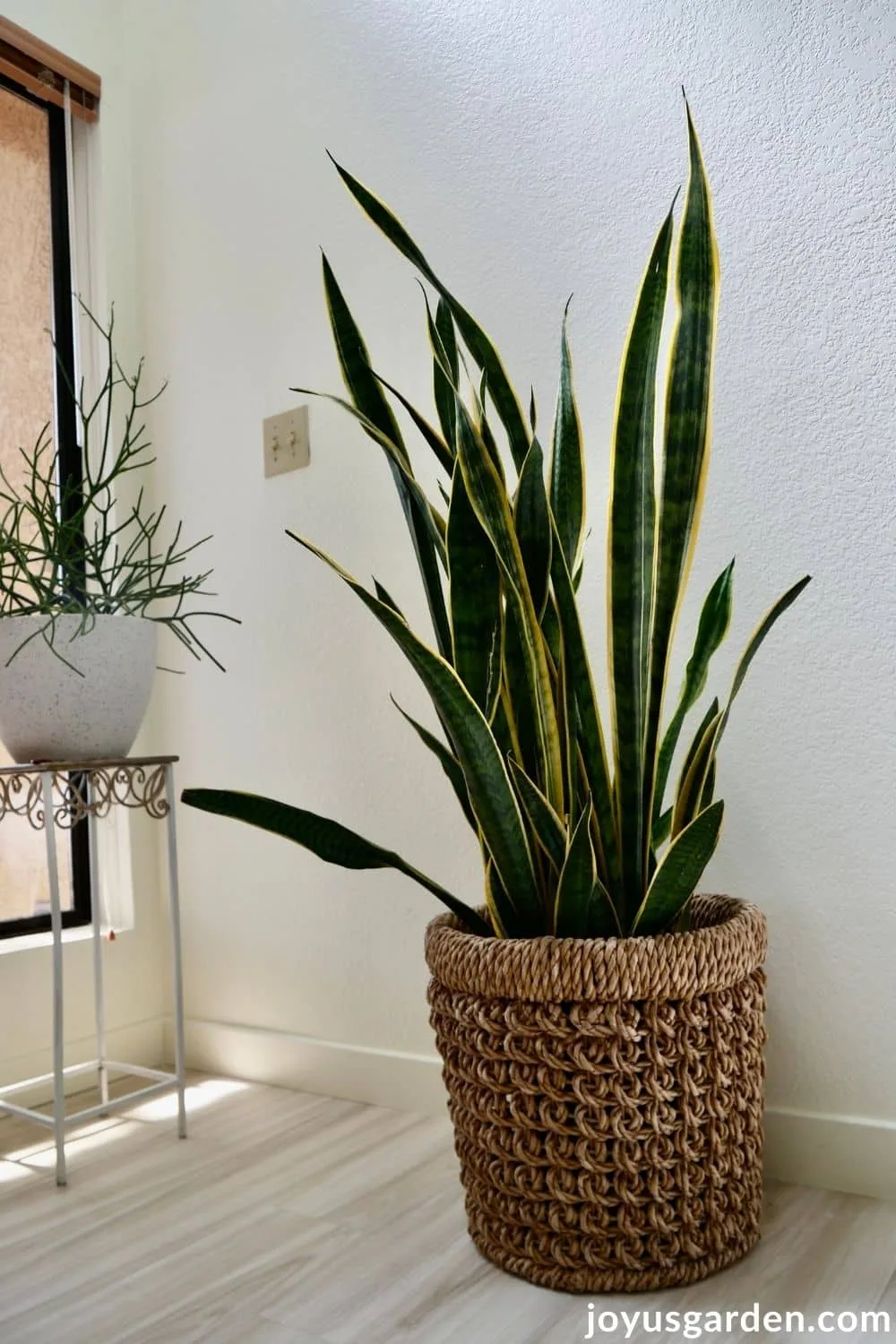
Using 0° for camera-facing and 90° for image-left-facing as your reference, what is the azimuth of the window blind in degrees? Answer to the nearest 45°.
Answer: approximately 315°

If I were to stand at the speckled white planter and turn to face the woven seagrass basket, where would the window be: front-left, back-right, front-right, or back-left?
back-left
